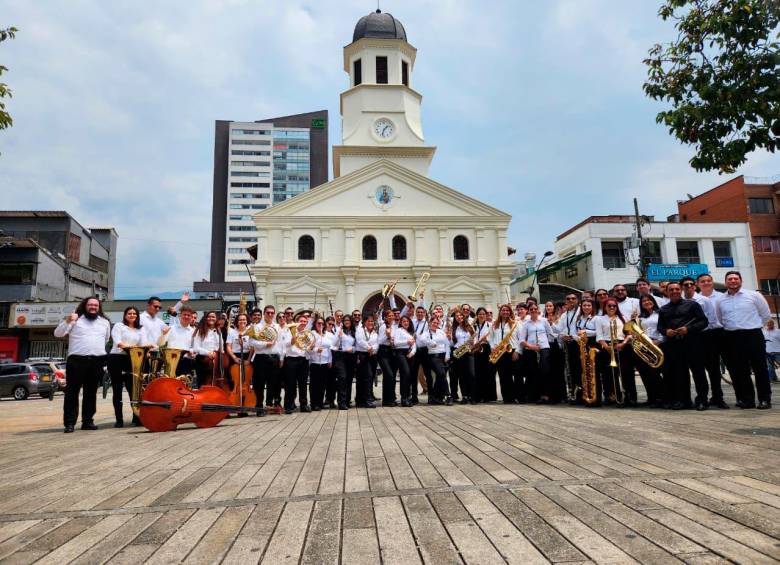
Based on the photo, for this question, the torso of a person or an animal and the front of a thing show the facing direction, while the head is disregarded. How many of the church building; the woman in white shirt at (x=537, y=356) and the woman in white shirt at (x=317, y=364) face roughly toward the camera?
3

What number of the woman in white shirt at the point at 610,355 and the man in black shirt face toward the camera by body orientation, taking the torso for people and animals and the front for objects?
2

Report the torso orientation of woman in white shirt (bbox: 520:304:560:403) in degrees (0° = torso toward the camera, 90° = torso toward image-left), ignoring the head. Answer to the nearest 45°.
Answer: approximately 0°

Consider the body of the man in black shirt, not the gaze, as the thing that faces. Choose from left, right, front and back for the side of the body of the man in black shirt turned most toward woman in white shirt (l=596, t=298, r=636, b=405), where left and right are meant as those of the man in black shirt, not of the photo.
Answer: right

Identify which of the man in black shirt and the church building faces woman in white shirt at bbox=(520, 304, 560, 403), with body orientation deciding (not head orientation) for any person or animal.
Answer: the church building

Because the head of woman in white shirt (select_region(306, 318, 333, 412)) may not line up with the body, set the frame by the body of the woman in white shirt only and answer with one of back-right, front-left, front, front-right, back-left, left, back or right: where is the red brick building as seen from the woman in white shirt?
back-left

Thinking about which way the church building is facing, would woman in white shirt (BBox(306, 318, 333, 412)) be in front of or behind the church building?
in front

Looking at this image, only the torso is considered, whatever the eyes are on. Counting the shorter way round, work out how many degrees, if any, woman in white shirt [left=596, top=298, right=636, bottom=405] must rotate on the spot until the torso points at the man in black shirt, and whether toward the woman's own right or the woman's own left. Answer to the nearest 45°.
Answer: approximately 45° to the woman's own left

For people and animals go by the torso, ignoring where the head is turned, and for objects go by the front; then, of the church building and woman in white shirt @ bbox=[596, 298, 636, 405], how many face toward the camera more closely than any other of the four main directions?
2

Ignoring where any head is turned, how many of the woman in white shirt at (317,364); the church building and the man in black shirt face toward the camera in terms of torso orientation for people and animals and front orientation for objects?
3

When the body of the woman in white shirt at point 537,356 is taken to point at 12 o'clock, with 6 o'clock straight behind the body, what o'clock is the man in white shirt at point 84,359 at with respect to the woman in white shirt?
The man in white shirt is roughly at 2 o'clock from the woman in white shirt.
